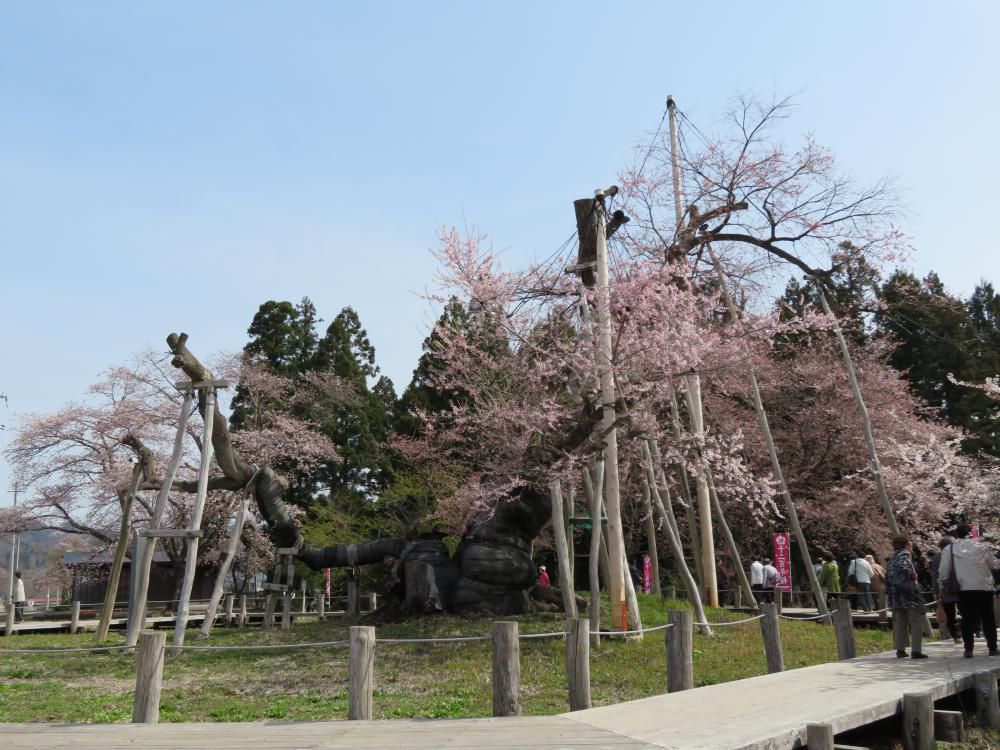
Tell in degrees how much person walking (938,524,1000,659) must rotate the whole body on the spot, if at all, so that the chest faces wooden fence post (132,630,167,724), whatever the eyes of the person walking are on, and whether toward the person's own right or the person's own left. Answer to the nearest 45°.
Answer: approximately 135° to the person's own left

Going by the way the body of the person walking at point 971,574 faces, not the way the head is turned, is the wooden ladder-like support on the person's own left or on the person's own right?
on the person's own left

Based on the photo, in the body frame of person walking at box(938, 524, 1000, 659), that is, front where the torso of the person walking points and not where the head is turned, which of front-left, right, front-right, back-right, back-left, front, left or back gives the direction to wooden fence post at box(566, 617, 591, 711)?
back-left

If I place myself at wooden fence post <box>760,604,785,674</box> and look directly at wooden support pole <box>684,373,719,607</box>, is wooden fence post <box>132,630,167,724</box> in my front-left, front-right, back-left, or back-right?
back-left

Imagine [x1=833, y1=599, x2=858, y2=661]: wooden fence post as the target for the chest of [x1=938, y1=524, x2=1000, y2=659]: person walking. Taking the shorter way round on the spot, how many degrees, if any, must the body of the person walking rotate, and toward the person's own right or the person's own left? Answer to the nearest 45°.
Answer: approximately 45° to the person's own left

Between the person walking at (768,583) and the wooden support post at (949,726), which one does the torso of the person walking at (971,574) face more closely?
the person walking

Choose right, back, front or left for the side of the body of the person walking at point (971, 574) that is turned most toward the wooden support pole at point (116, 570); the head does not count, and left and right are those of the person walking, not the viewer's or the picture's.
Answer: left

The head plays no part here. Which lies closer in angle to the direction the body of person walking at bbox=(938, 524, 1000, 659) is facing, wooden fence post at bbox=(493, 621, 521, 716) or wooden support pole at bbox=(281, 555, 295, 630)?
the wooden support pole

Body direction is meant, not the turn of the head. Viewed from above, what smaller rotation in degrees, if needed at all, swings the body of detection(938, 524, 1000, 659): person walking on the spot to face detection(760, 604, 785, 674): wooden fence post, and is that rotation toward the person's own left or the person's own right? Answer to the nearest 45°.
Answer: approximately 90° to the person's own left

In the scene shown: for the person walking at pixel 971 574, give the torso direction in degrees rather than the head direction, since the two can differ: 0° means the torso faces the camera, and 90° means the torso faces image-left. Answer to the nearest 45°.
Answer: approximately 180°

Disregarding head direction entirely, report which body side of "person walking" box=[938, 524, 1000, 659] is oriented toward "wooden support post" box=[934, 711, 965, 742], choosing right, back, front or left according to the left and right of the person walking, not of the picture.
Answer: back

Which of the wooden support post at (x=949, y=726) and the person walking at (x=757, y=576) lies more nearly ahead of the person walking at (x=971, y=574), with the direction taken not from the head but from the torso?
the person walking

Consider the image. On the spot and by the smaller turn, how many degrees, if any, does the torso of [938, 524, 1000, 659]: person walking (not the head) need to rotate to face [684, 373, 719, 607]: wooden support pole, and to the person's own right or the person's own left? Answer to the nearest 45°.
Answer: approximately 45° to the person's own left

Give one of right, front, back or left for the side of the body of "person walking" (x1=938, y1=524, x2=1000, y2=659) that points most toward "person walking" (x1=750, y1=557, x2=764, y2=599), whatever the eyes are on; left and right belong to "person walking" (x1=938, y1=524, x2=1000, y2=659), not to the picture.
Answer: front

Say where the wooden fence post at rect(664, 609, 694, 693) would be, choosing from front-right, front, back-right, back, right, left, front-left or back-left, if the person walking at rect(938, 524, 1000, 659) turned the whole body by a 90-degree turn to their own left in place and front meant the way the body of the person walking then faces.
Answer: front-left
